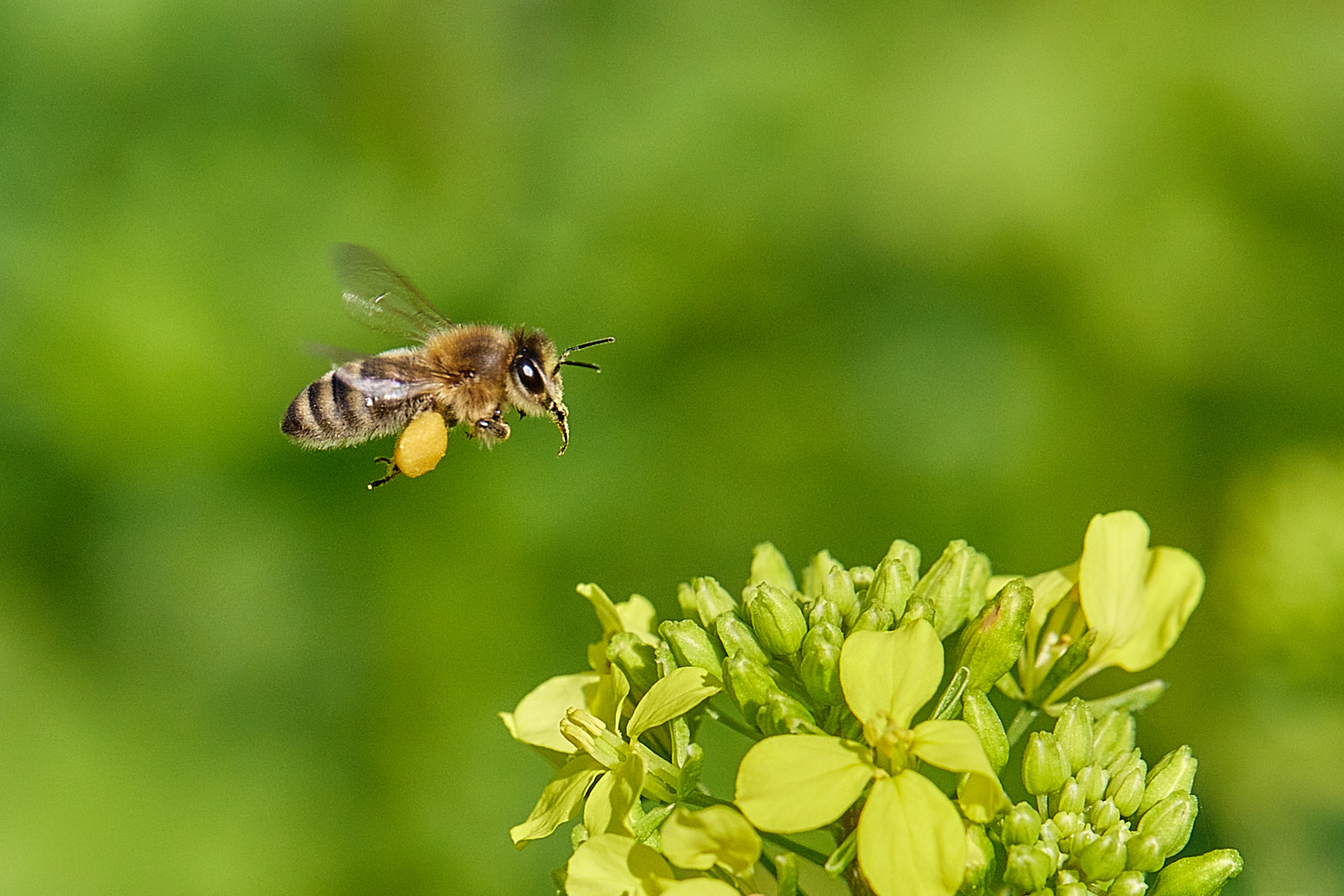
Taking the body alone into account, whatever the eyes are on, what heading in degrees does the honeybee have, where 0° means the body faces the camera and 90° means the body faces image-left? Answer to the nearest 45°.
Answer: approximately 270°
